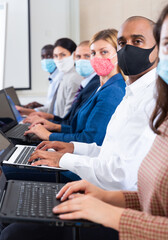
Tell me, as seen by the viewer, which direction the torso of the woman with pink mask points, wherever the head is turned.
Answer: to the viewer's left

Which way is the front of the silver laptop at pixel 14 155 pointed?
to the viewer's right

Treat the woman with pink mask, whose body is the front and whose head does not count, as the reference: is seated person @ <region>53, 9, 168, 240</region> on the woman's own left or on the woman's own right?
on the woman's own left

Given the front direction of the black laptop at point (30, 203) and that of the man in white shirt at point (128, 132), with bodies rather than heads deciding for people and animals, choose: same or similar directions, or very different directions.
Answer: very different directions

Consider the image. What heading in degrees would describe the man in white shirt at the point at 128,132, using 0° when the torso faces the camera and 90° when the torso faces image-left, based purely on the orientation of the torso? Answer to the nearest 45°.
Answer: approximately 90°

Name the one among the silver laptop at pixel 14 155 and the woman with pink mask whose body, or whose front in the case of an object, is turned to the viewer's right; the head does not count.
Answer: the silver laptop

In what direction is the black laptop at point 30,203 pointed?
to the viewer's right
